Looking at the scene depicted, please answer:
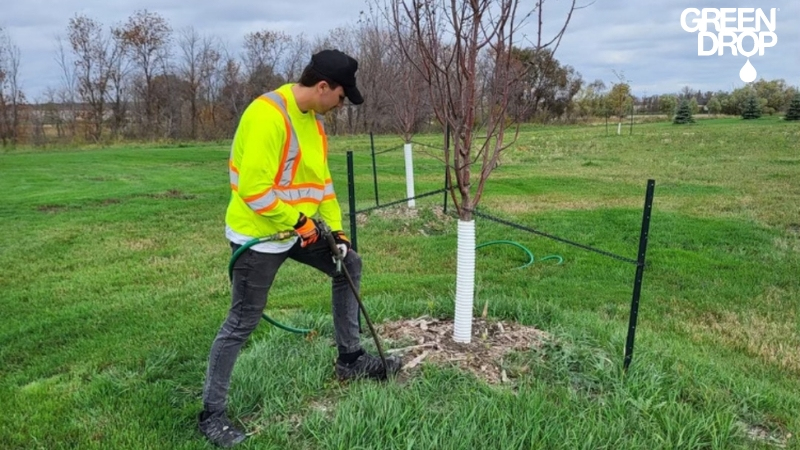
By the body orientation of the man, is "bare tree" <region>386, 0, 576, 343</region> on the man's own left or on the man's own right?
on the man's own left

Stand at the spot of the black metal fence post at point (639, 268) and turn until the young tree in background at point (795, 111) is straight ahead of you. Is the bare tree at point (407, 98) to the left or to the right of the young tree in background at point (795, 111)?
left

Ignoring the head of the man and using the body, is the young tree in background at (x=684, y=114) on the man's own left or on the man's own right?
on the man's own left

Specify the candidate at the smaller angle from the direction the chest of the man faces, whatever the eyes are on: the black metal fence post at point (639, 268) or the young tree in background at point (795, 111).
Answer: the black metal fence post

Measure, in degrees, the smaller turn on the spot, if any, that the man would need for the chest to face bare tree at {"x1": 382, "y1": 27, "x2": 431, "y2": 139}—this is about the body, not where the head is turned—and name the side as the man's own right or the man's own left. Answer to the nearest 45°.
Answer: approximately 135° to the man's own left

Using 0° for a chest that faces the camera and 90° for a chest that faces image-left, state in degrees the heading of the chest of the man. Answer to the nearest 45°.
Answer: approximately 315°

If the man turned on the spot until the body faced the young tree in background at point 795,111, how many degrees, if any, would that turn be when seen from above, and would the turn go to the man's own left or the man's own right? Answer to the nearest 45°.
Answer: approximately 90° to the man's own left

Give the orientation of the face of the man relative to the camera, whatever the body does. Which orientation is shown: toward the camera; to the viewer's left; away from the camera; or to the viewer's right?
to the viewer's right

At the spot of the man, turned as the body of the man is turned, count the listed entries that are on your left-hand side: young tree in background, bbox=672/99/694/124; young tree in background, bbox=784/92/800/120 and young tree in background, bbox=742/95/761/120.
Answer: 3
